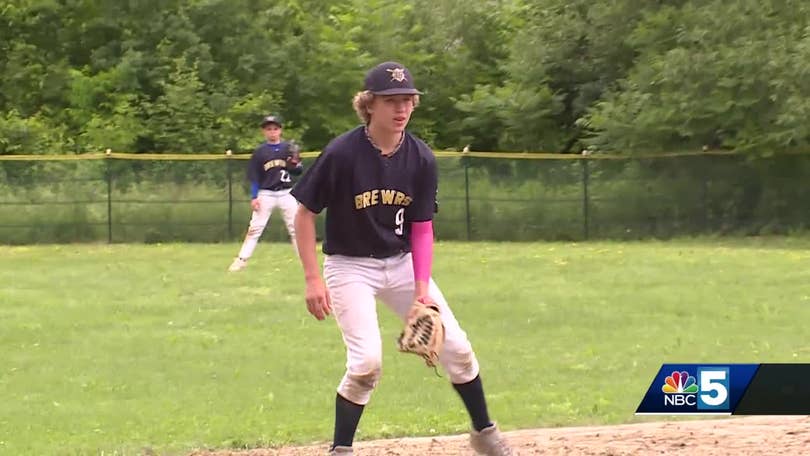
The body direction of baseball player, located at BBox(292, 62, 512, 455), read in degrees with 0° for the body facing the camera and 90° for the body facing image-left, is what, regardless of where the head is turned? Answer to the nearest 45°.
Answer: approximately 315°

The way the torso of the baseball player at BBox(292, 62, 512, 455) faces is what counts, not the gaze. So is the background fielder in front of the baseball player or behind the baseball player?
behind

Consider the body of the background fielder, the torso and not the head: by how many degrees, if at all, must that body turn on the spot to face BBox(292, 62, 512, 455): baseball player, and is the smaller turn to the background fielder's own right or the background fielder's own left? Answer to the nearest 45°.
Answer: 0° — they already face them

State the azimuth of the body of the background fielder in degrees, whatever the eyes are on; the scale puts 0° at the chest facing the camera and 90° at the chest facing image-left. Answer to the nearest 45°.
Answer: approximately 0°

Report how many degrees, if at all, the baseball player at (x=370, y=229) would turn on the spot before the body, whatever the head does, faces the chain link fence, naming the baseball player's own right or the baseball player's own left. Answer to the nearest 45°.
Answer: approximately 135° to the baseball player's own left
